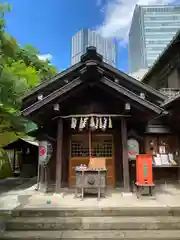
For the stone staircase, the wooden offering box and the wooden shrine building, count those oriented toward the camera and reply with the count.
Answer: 3

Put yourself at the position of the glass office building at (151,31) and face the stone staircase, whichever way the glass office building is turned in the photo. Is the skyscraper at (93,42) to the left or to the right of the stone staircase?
right

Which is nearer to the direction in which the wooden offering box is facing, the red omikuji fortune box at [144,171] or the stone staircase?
the stone staircase

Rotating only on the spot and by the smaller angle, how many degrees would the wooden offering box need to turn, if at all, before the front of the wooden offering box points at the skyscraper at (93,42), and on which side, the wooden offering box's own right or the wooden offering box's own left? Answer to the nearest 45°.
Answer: approximately 180°

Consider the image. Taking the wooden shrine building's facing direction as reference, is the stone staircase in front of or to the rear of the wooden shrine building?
in front

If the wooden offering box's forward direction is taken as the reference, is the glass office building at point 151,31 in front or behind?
behind

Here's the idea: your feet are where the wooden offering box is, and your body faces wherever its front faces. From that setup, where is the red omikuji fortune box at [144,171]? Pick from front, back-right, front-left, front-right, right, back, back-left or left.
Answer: left

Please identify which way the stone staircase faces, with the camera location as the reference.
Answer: facing the viewer

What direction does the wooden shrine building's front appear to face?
toward the camera

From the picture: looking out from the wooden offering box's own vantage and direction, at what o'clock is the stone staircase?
The stone staircase is roughly at 12 o'clock from the wooden offering box.

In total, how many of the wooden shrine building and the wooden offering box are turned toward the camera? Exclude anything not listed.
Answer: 2
